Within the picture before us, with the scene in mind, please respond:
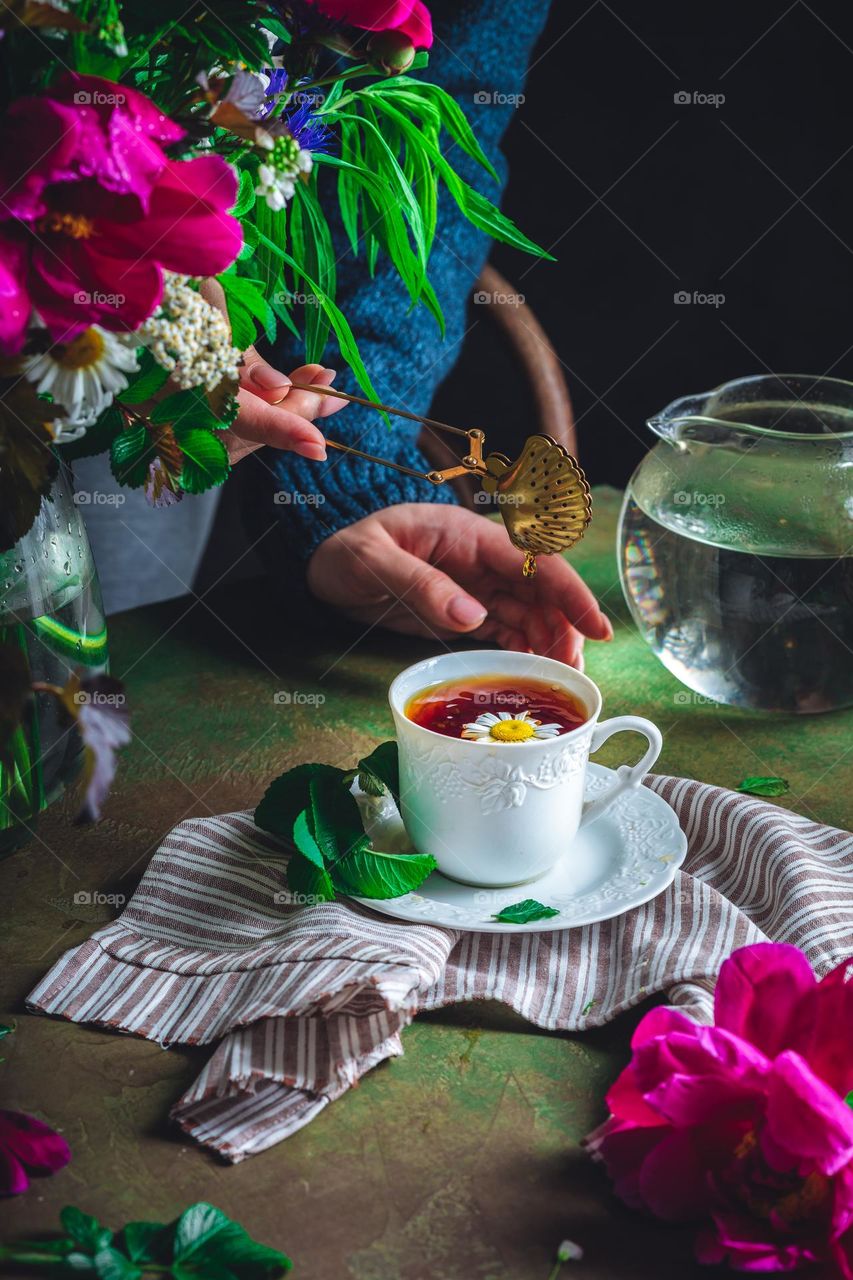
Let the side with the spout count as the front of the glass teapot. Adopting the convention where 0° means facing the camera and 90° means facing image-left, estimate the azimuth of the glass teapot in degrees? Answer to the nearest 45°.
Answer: approximately 90°

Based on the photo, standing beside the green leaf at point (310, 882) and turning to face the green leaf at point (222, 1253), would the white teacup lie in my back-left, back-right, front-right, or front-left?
back-left
